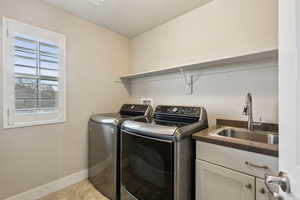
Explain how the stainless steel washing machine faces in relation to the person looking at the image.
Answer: facing the viewer and to the left of the viewer

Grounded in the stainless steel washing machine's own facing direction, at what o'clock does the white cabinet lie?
The white cabinet is roughly at 9 o'clock from the stainless steel washing machine.
